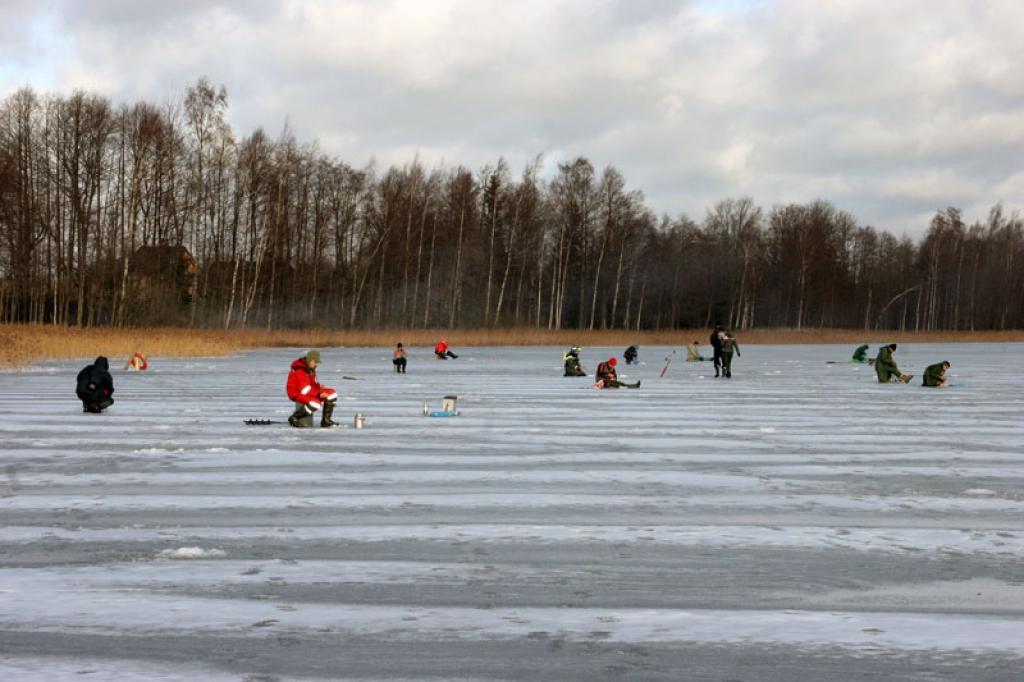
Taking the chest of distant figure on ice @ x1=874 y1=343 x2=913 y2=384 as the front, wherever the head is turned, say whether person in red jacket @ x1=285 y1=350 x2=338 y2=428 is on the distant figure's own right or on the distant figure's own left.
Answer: on the distant figure's own right

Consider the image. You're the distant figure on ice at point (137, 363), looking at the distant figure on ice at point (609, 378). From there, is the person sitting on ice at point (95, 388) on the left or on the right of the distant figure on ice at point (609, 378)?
right

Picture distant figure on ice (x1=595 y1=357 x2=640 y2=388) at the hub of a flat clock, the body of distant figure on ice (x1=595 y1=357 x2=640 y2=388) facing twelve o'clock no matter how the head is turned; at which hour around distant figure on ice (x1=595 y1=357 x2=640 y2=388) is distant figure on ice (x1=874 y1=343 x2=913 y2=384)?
distant figure on ice (x1=874 y1=343 x2=913 y2=384) is roughly at 11 o'clock from distant figure on ice (x1=595 y1=357 x2=640 y2=388).

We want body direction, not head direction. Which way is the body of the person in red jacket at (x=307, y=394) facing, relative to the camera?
to the viewer's right

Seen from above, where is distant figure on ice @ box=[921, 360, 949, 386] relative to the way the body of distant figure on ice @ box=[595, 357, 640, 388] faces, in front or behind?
in front

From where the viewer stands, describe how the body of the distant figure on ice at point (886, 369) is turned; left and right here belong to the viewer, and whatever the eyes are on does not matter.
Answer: facing to the right of the viewer

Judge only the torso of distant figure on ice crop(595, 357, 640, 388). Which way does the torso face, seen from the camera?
to the viewer's right

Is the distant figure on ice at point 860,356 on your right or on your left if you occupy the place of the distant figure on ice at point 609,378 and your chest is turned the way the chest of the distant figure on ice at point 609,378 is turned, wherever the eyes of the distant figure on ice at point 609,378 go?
on your left

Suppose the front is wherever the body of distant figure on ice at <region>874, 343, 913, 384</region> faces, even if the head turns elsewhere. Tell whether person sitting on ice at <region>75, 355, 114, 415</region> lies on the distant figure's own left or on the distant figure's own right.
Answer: on the distant figure's own right
